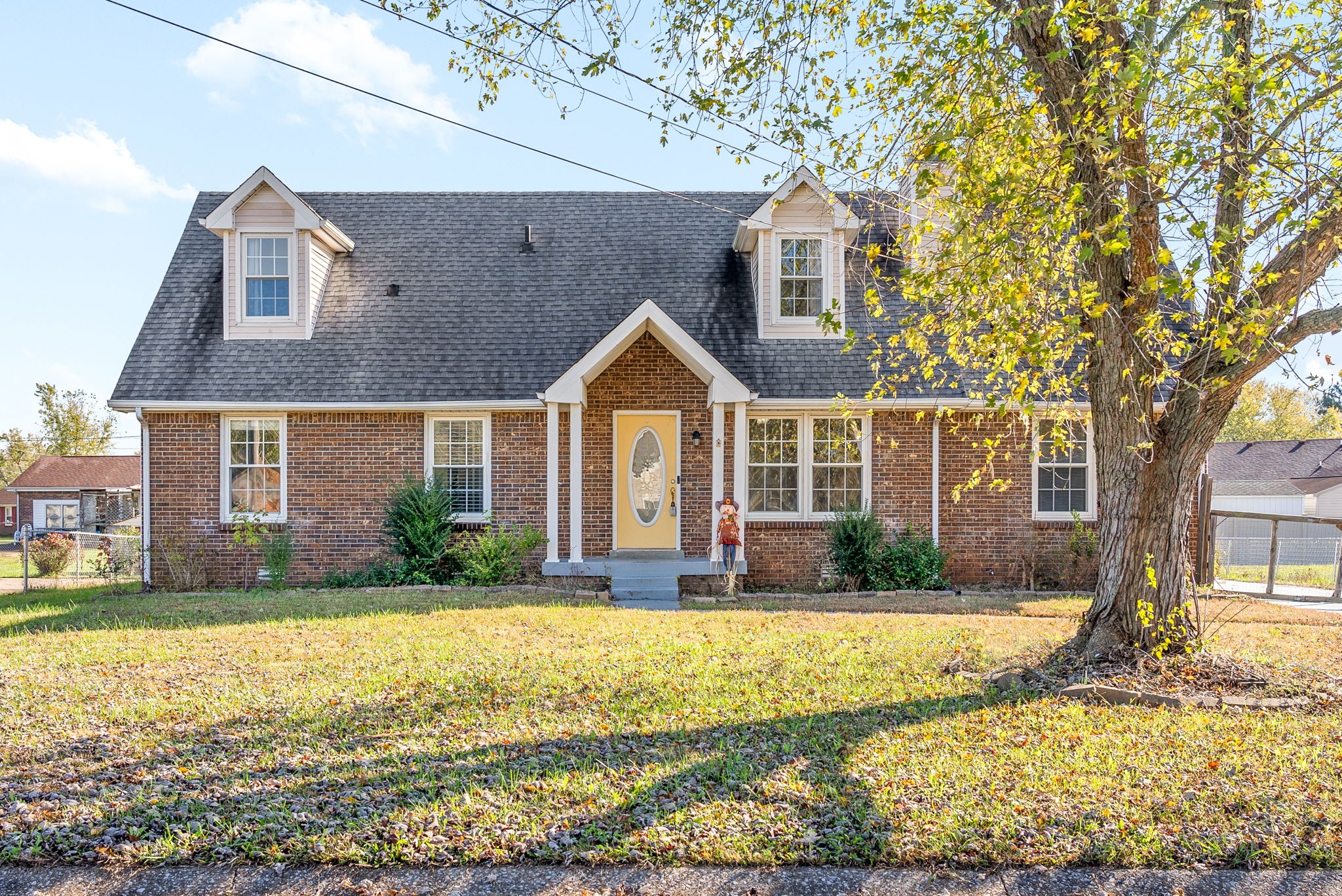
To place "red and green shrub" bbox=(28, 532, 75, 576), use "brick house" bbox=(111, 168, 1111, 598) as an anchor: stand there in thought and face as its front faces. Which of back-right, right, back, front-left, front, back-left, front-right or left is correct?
back-right

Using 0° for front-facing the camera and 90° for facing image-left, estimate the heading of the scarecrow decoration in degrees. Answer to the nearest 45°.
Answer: approximately 0°

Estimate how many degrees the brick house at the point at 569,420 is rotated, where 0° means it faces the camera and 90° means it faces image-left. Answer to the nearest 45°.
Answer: approximately 0°

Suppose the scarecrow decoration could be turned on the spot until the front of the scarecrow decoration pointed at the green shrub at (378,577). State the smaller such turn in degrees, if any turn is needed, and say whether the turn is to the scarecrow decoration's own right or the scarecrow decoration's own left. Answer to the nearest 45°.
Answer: approximately 90° to the scarecrow decoration's own right

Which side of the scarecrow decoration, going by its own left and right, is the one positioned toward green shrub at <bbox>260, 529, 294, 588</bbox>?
right

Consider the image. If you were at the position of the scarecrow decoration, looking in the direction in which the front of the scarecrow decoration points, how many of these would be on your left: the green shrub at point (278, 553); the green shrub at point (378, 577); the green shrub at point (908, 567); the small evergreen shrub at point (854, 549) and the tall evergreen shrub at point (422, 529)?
2

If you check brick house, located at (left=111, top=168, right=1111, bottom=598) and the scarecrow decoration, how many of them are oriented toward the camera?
2

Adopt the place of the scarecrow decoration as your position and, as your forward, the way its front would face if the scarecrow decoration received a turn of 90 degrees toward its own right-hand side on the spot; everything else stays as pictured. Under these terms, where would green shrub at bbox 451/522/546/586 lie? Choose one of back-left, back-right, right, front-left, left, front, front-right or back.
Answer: front

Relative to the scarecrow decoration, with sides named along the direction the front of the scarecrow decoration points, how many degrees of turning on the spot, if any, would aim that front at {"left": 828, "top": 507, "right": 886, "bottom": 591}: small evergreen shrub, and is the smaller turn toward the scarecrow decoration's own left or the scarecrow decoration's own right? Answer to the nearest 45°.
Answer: approximately 90° to the scarecrow decoration's own left
